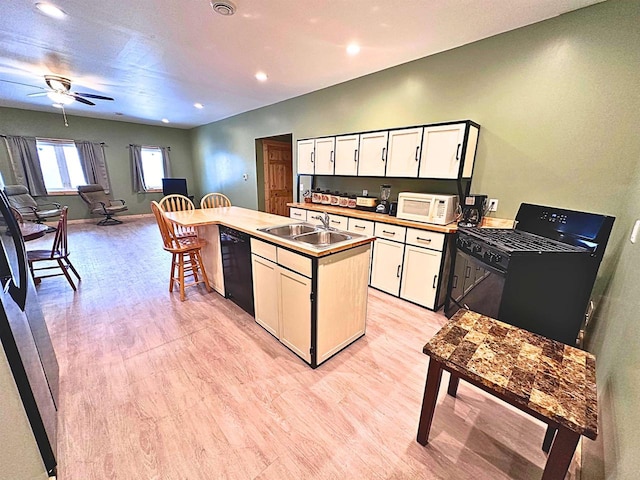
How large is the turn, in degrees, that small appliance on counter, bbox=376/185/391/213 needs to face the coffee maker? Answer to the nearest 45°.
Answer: approximately 90° to its left

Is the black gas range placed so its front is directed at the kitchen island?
yes

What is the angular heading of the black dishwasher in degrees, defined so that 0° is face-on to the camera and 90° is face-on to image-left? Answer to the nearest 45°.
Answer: approximately 45°

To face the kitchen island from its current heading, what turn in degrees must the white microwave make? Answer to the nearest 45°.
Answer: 0° — it already faces it

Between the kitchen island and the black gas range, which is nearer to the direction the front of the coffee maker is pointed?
the kitchen island

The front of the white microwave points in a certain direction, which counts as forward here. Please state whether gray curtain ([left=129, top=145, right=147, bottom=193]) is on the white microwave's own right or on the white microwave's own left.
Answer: on the white microwave's own right

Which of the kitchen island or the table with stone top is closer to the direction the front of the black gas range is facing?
the kitchen island

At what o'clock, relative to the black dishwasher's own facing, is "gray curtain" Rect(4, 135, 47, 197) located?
The gray curtain is roughly at 3 o'clock from the black dishwasher.

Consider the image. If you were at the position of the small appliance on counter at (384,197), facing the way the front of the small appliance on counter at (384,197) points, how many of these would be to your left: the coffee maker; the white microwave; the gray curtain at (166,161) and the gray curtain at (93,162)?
2

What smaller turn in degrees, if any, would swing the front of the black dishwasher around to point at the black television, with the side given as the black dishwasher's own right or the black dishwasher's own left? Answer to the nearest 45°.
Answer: approximately 135° to the black dishwasher's own right
